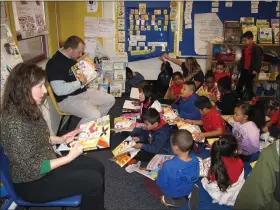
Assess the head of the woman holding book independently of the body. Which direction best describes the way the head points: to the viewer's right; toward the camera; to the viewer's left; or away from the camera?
to the viewer's right

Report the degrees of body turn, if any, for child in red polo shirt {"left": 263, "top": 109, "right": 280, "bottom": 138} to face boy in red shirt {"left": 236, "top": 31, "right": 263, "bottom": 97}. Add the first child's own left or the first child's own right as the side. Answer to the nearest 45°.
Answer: approximately 90° to the first child's own right

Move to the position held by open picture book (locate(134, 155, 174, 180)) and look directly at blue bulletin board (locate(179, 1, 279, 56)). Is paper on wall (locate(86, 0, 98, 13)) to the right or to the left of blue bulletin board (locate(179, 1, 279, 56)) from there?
left

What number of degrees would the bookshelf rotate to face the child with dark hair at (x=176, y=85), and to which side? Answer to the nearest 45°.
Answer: approximately 45° to its right

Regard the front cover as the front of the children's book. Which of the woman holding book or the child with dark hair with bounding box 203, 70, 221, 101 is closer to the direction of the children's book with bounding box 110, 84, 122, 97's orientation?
the woman holding book

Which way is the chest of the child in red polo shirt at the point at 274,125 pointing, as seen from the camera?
to the viewer's left

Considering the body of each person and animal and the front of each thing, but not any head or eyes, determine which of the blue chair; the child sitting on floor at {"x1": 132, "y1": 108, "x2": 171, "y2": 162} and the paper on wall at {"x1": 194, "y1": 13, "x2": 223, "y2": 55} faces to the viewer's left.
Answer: the child sitting on floor

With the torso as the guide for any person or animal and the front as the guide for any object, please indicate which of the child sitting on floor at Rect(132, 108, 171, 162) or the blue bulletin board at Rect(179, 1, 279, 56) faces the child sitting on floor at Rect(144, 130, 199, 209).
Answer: the blue bulletin board

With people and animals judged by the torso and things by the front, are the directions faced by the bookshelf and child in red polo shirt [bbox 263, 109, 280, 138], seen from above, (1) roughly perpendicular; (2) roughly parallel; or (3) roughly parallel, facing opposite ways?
roughly perpendicular

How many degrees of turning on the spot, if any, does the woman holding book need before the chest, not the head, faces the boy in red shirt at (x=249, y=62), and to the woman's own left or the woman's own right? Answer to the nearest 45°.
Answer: approximately 45° to the woman's own left
